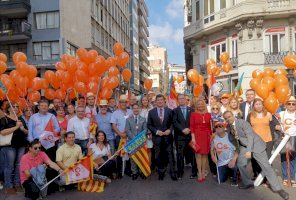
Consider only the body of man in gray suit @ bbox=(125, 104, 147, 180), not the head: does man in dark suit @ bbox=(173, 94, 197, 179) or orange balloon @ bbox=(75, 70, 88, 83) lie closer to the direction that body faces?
the man in dark suit

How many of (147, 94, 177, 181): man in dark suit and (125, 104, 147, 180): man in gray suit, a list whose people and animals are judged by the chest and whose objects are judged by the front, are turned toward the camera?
2

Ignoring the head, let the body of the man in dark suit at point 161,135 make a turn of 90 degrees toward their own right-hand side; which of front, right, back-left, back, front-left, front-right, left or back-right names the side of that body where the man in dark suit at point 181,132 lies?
back

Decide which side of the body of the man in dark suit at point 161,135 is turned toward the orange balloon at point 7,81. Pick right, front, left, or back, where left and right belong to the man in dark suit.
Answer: right

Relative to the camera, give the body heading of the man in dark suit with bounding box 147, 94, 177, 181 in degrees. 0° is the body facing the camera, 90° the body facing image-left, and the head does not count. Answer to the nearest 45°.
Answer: approximately 0°

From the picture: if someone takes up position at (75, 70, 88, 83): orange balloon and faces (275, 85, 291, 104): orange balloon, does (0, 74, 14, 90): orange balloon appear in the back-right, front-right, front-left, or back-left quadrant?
back-right

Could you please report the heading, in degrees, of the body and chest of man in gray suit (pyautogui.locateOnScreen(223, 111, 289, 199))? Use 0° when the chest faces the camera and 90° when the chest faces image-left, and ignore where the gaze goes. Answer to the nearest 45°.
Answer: approximately 45°

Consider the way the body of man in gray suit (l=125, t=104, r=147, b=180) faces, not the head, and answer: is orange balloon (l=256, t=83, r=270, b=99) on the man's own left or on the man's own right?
on the man's own left

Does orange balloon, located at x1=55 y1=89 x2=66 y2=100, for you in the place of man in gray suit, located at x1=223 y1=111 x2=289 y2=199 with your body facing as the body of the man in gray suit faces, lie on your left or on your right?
on your right

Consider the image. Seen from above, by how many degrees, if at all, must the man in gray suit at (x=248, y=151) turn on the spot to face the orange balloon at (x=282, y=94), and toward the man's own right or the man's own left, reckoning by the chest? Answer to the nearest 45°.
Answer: approximately 180°

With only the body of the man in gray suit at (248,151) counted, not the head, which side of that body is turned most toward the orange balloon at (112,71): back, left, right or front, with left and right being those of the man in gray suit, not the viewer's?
right
